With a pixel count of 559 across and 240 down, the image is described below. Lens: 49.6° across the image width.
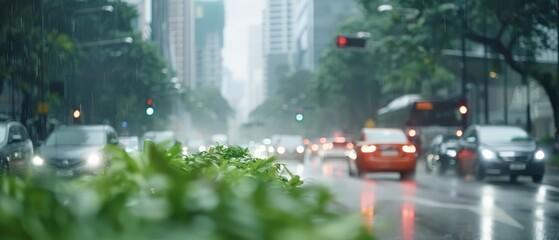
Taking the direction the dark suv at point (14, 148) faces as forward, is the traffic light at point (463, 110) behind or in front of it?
behind

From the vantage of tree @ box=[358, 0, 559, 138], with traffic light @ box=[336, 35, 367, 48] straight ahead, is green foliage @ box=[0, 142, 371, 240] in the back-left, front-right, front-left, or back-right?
back-left

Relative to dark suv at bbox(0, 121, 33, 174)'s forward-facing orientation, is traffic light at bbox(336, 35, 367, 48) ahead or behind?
behind

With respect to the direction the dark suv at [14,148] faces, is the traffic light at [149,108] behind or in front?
behind

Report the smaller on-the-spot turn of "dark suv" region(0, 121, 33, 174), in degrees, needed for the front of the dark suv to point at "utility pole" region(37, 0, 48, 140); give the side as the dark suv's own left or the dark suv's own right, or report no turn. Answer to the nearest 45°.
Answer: approximately 135° to the dark suv's own right

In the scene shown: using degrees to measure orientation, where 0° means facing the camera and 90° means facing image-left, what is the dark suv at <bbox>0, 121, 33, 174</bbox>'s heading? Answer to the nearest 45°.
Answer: approximately 45°

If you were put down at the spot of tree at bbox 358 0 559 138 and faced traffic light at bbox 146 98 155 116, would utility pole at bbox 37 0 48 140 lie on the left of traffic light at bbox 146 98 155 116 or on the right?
left

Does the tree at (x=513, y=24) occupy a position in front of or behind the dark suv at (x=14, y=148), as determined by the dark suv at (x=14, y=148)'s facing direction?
behind
